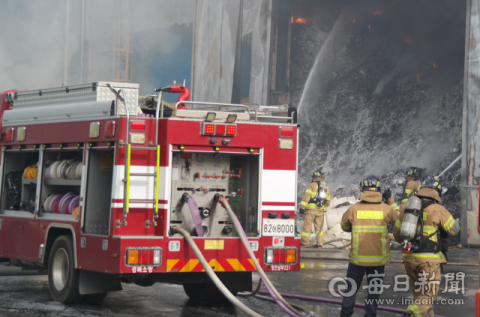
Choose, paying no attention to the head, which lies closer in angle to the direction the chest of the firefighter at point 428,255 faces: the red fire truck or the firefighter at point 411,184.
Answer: the firefighter

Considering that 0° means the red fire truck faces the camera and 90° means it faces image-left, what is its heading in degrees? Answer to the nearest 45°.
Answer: approximately 135°

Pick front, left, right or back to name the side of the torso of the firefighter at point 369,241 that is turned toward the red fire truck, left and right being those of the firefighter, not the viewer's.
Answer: left

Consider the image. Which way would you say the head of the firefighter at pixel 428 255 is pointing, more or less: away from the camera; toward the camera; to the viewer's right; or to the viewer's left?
away from the camera

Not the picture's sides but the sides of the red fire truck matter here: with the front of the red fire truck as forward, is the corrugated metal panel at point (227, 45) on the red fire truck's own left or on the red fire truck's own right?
on the red fire truck's own right

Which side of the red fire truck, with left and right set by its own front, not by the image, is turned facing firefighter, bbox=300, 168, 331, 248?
right

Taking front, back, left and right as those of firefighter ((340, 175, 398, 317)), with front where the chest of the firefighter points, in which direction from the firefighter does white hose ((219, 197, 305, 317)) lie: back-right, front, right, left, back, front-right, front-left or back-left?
left

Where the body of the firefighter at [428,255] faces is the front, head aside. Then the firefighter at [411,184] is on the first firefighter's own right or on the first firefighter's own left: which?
on the first firefighter's own left

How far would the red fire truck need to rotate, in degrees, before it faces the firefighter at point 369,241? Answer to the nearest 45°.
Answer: approximately 135° to its right

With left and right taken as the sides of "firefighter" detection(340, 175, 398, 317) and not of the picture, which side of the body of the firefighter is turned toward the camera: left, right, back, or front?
back

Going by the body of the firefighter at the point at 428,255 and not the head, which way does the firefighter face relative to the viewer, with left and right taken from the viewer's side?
facing away from the viewer and to the right of the viewer

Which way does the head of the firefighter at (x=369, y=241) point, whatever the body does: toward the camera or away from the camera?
away from the camera

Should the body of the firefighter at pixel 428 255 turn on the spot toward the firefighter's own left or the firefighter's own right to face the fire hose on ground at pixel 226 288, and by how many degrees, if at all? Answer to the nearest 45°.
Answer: approximately 135° to the firefighter's own left

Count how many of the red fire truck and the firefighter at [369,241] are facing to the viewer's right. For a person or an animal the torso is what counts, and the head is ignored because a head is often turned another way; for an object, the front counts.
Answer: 0
